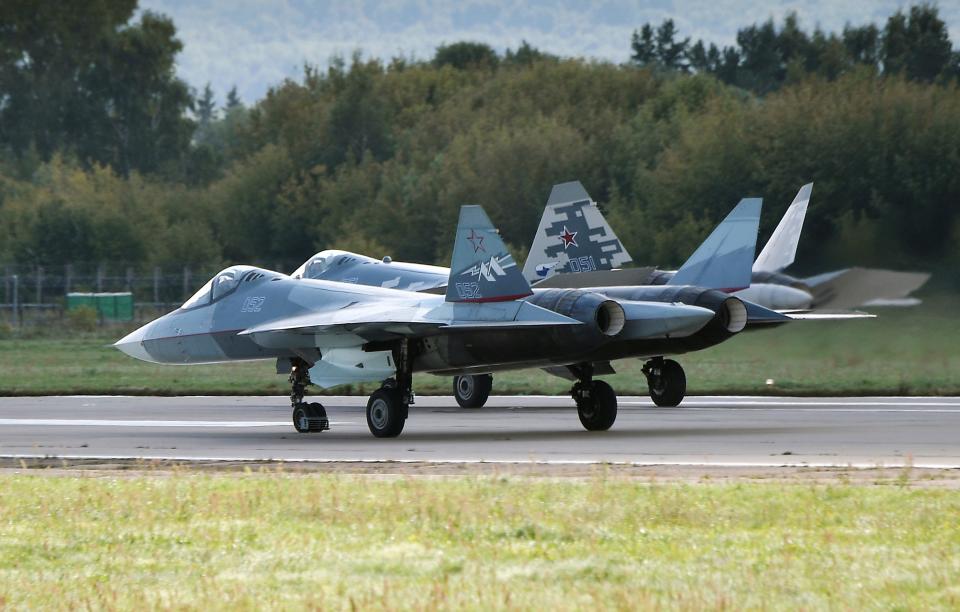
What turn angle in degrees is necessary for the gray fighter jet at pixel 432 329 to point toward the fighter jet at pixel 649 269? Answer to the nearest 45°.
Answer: approximately 90° to its right

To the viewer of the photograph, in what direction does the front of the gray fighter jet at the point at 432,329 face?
facing away from the viewer and to the left of the viewer

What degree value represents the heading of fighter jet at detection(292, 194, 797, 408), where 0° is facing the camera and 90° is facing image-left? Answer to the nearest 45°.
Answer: approximately 135°
